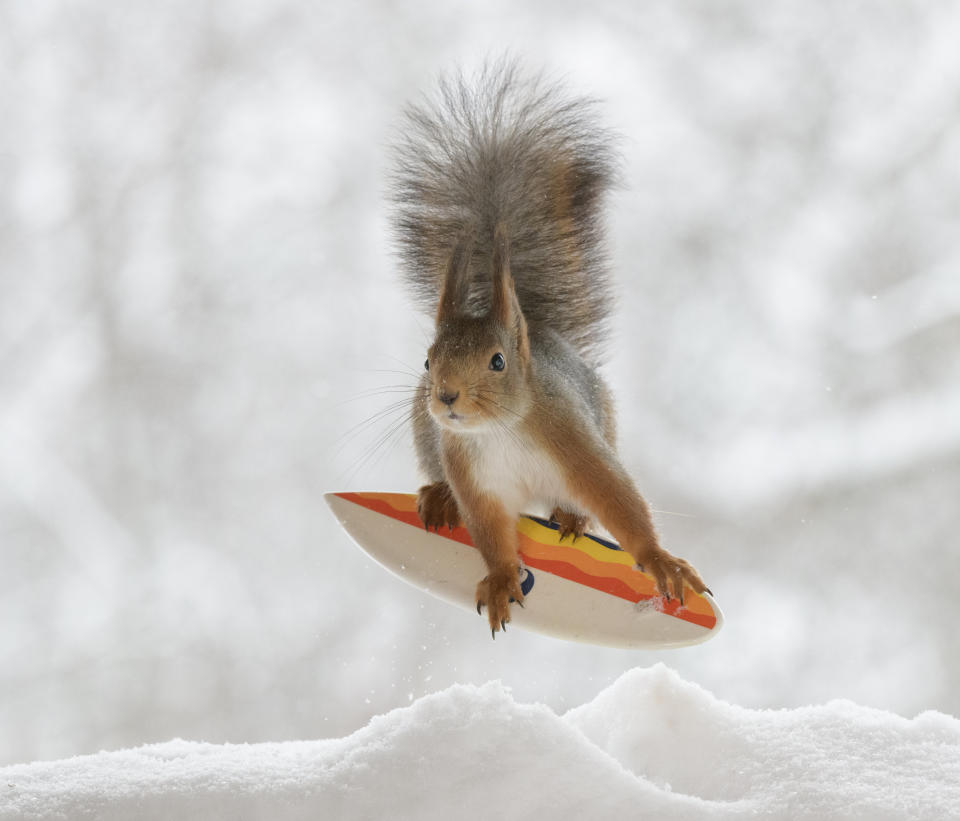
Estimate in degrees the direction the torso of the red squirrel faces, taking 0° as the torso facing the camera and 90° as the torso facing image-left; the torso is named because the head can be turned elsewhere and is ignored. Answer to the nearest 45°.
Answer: approximately 0°
